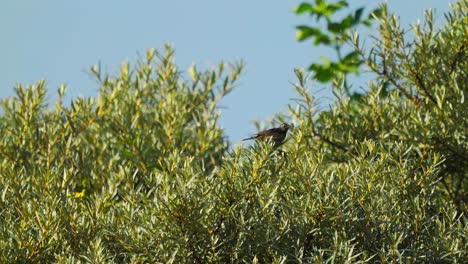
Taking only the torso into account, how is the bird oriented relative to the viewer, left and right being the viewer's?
facing to the right of the viewer
